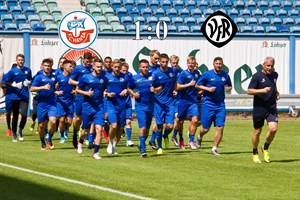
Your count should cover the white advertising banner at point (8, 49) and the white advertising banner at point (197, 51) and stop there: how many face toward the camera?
2

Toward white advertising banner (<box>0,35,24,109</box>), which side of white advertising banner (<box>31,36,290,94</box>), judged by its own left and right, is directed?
right

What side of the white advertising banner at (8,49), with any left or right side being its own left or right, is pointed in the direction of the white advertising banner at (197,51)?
left

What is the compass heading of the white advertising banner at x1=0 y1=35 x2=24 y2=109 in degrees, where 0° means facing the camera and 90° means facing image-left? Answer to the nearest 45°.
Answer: approximately 0°
